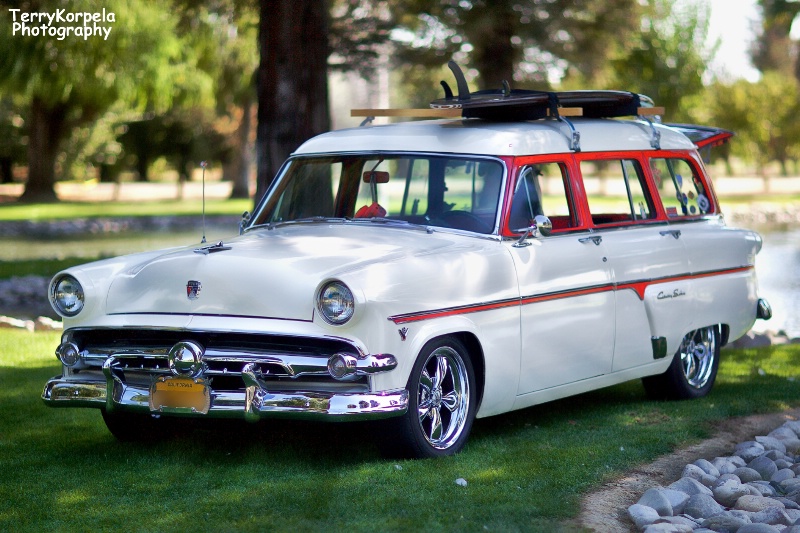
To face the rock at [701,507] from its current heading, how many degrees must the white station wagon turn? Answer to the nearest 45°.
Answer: approximately 90° to its left

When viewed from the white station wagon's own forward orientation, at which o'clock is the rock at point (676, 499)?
The rock is roughly at 9 o'clock from the white station wagon.

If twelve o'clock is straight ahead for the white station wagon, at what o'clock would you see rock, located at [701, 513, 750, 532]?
The rock is roughly at 9 o'clock from the white station wagon.

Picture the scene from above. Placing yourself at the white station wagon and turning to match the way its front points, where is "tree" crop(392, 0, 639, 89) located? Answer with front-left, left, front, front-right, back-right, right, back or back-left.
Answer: back-right

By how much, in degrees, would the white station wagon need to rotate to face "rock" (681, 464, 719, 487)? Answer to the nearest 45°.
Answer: approximately 90° to its left

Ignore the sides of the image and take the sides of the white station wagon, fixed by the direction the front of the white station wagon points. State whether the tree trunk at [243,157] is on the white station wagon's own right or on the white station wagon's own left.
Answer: on the white station wagon's own right

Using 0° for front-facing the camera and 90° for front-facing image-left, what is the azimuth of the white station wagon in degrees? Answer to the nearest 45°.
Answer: approximately 45°

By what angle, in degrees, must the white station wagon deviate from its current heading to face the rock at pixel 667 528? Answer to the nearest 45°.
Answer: approximately 90° to its left

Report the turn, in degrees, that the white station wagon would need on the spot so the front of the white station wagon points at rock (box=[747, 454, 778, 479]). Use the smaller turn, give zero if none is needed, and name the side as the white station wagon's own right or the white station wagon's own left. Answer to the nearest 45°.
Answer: approximately 135° to the white station wagon's own left
